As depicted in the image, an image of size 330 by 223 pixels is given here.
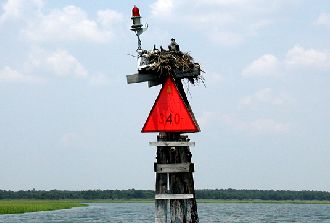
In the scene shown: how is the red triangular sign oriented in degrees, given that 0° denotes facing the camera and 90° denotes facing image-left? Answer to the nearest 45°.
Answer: approximately 0°
